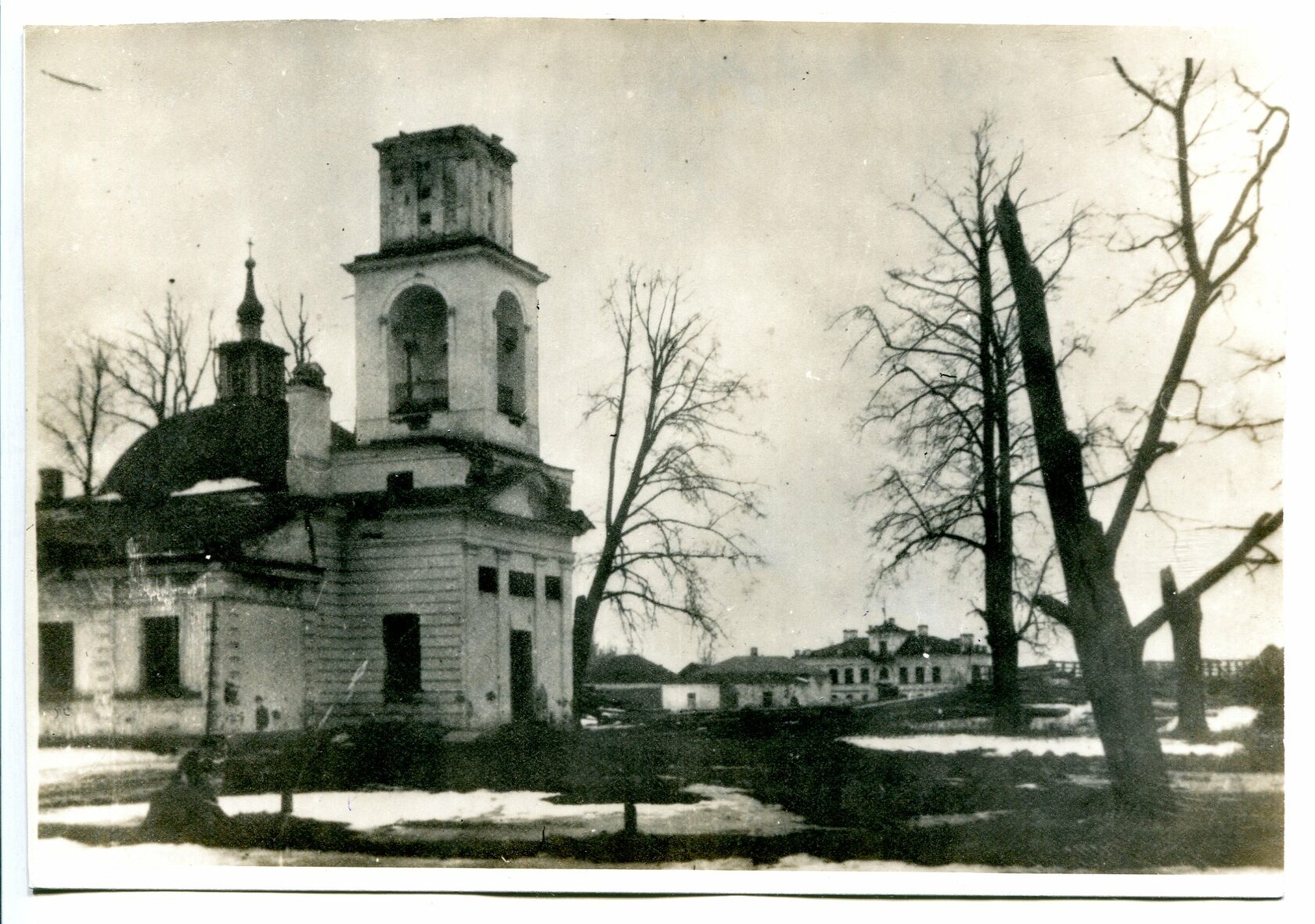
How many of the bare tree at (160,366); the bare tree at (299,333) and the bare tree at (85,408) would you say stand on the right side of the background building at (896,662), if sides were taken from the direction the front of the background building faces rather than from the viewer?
3

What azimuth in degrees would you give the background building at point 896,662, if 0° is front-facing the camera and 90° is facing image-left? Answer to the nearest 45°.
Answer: approximately 0°

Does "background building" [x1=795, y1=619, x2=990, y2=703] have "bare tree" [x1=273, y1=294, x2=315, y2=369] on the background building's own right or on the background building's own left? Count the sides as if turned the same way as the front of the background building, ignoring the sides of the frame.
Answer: on the background building's own right
